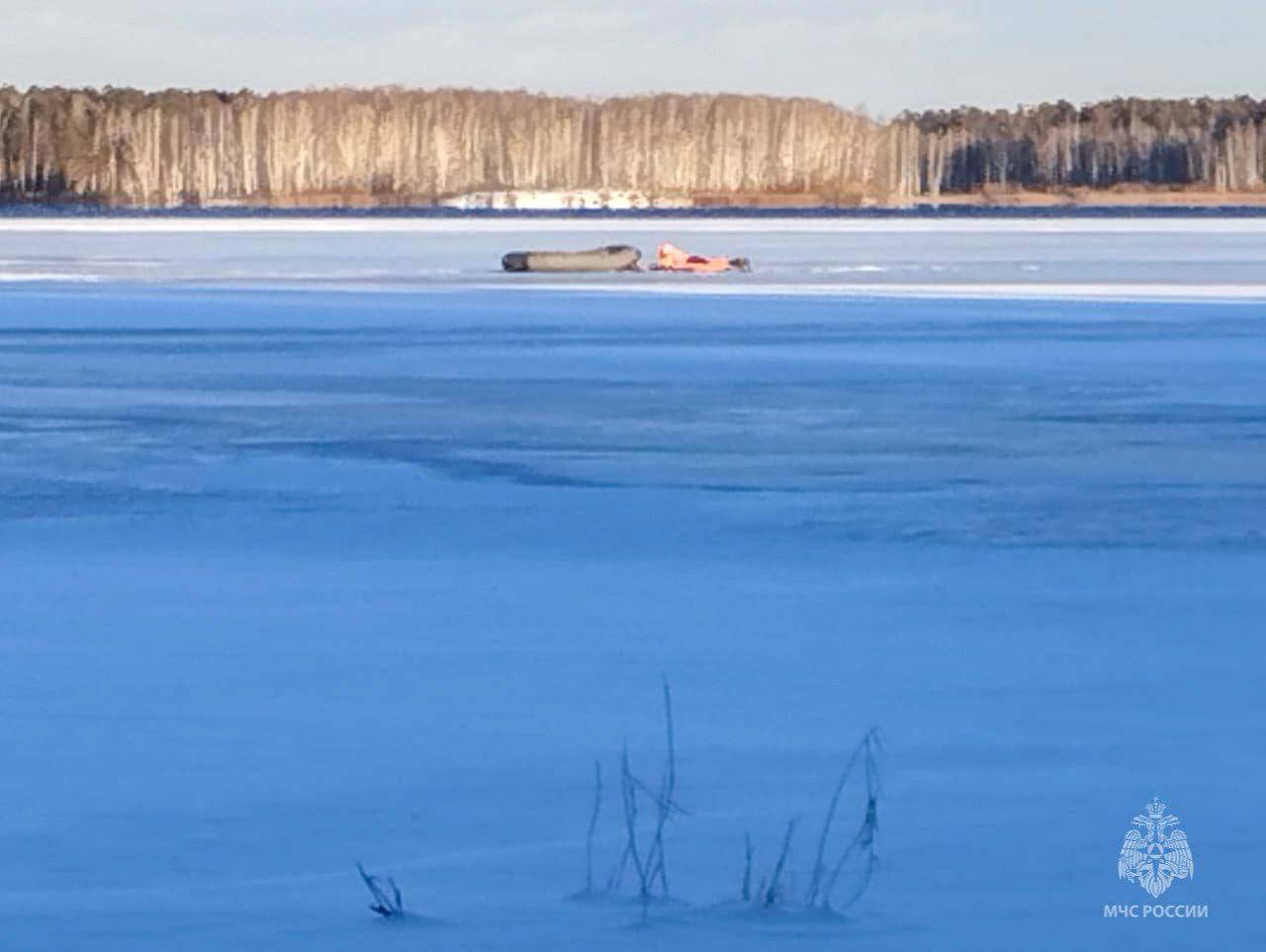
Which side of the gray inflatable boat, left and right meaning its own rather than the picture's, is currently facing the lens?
right

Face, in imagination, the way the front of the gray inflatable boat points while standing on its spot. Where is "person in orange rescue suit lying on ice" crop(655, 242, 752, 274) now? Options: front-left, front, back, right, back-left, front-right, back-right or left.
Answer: front
